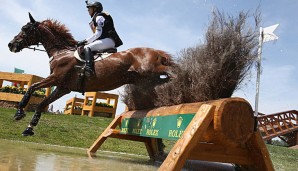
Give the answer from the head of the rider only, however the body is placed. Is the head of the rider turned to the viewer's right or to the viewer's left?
to the viewer's left

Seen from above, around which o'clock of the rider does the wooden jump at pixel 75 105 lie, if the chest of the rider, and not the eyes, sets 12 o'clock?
The wooden jump is roughly at 3 o'clock from the rider.

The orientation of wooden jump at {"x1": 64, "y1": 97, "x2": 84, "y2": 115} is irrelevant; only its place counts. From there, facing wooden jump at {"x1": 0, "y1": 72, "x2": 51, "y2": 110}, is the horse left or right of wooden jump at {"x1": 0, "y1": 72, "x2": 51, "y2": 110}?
left

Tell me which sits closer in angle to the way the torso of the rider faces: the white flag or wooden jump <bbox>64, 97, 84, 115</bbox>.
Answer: the wooden jump

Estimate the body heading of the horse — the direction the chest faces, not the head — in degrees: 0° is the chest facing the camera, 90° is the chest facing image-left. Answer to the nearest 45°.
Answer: approximately 90°

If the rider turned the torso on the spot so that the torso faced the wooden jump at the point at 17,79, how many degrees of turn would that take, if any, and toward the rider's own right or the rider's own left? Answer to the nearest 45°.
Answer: approximately 90° to the rider's own right

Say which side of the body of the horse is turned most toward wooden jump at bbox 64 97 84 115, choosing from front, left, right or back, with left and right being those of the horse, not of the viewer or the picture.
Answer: right

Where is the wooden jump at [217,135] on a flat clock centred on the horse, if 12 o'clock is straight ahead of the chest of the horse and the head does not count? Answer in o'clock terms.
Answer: The wooden jump is roughly at 8 o'clock from the horse.

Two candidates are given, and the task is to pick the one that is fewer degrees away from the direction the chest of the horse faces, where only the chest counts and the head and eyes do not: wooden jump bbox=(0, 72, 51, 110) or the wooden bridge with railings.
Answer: the wooden jump

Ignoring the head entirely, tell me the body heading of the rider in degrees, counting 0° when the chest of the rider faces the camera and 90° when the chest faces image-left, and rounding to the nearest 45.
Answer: approximately 90°
